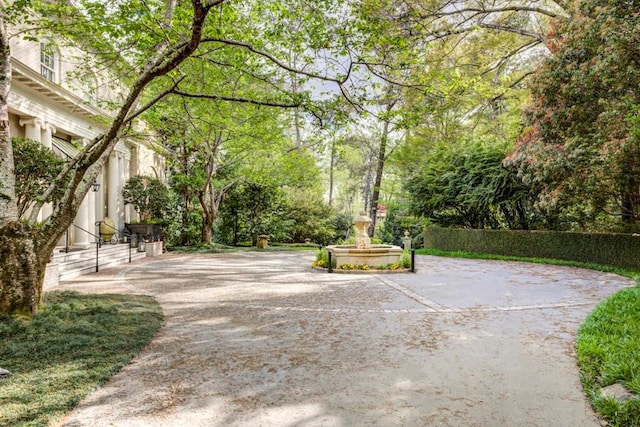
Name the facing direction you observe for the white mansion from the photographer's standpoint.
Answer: facing the viewer and to the right of the viewer

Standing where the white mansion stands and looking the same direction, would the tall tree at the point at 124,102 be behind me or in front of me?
in front

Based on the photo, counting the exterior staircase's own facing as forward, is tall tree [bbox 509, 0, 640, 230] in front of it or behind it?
in front

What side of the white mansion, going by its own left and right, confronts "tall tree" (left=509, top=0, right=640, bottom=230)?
front

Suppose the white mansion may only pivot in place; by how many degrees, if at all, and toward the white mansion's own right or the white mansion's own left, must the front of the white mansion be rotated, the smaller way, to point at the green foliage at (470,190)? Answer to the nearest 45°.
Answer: approximately 45° to the white mansion's own left
